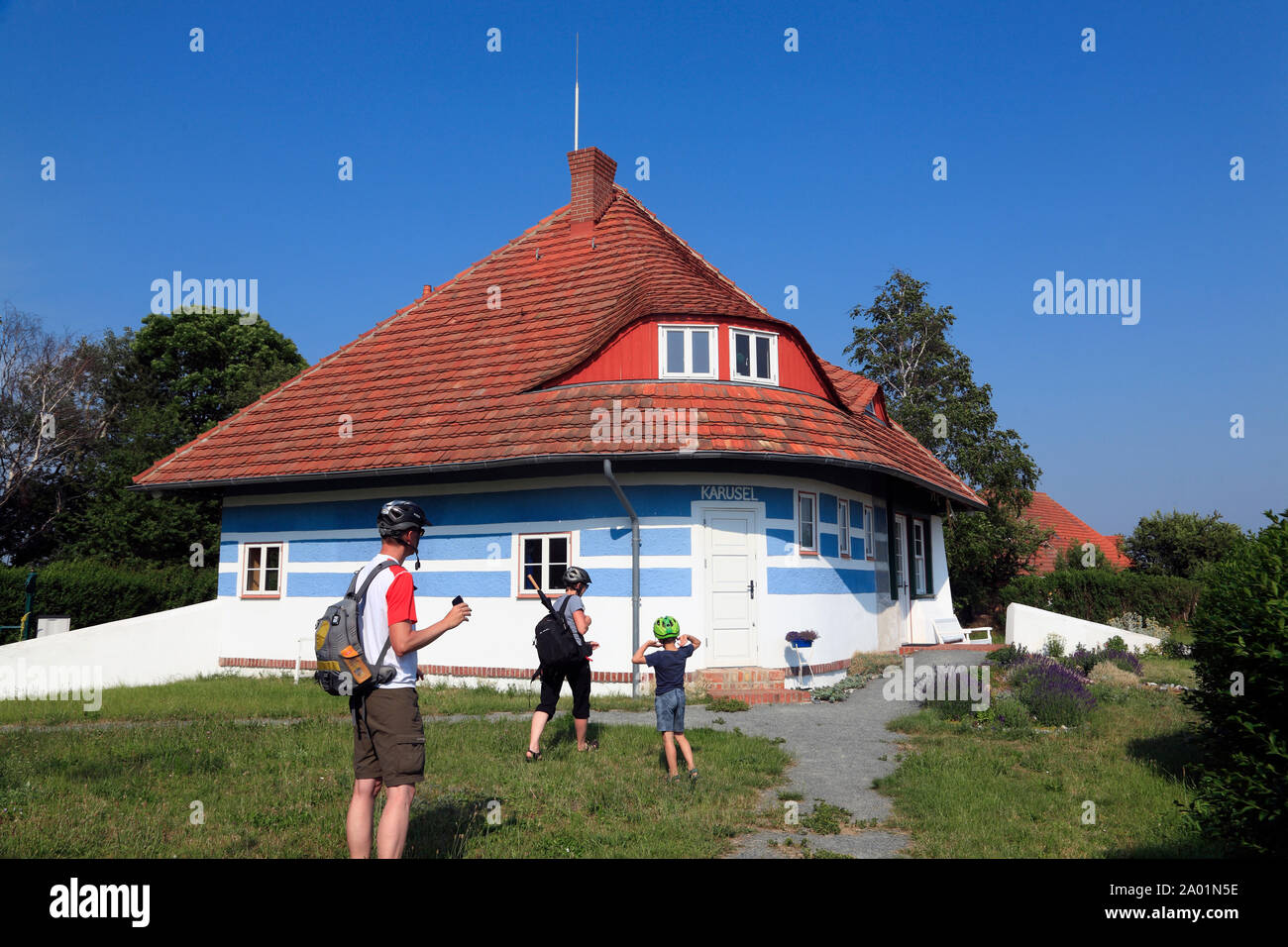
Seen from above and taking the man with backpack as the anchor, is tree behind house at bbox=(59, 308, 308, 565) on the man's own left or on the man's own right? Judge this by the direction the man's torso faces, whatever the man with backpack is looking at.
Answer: on the man's own left

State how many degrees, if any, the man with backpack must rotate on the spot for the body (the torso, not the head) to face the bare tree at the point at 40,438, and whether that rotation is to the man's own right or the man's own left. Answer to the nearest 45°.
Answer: approximately 45° to the man's own left

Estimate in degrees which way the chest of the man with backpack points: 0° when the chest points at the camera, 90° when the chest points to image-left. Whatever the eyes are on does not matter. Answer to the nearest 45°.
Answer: approximately 225°

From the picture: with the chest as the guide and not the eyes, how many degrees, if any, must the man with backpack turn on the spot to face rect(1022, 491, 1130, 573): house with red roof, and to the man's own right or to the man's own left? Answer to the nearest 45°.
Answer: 0° — they already face it

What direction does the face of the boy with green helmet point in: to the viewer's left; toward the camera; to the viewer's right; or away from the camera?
away from the camera

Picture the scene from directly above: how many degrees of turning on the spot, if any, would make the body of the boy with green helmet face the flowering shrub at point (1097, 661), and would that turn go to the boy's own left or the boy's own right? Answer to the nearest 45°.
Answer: approximately 45° to the boy's own right

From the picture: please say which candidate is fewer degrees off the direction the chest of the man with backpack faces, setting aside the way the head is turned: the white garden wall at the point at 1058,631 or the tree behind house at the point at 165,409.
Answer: the white garden wall

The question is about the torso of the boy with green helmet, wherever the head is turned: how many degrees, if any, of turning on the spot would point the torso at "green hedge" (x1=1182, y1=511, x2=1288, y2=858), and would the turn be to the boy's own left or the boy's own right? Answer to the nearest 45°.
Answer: approximately 135° to the boy's own right

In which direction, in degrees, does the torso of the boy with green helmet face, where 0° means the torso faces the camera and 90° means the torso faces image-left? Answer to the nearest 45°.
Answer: approximately 180°

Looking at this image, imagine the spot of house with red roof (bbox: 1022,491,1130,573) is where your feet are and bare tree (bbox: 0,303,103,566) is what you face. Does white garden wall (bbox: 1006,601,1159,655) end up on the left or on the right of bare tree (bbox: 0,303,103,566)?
left
